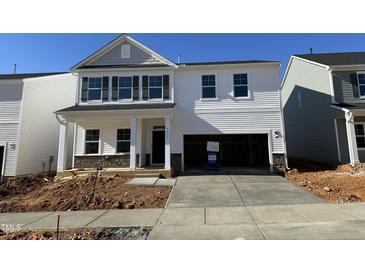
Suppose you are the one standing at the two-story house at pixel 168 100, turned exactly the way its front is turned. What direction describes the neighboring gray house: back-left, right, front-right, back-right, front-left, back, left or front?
left

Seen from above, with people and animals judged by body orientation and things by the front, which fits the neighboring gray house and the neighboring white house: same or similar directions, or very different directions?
same or similar directions

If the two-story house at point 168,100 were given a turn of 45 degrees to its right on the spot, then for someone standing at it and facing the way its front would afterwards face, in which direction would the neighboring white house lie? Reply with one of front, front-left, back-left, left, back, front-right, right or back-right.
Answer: front-right

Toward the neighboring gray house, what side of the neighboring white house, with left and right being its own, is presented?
left

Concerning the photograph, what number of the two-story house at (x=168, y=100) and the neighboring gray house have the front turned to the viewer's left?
0

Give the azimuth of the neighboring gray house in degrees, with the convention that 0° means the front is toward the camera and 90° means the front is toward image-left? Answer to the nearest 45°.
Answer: approximately 315°

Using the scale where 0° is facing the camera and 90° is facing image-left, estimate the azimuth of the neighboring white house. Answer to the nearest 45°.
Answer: approximately 45°

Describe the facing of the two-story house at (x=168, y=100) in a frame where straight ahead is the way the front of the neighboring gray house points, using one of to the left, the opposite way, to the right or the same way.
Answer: the same way

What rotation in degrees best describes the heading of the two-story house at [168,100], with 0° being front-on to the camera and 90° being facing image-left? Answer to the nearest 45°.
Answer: approximately 0°

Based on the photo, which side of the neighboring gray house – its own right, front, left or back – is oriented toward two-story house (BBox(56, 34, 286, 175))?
right
